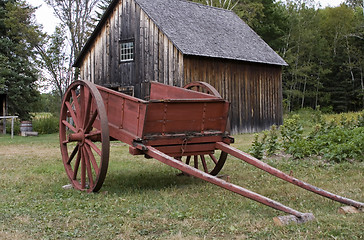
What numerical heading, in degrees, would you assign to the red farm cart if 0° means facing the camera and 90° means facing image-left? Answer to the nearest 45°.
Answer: approximately 315°

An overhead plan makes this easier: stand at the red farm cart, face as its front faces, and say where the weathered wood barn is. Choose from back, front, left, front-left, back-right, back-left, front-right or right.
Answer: back-left
